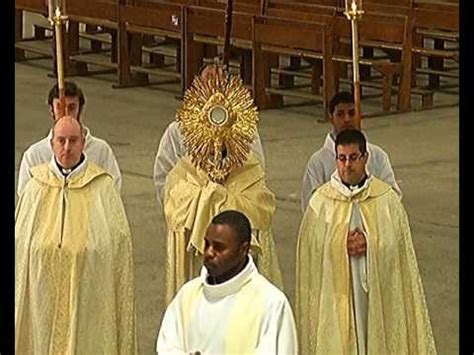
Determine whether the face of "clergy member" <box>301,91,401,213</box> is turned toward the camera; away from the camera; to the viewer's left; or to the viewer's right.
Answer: toward the camera

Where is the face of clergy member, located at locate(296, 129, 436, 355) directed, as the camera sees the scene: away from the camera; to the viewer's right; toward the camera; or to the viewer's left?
toward the camera

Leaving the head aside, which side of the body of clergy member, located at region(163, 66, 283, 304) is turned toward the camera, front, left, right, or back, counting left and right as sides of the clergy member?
front

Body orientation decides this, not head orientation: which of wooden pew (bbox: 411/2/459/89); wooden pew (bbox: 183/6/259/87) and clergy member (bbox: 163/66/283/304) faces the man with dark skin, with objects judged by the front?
the clergy member

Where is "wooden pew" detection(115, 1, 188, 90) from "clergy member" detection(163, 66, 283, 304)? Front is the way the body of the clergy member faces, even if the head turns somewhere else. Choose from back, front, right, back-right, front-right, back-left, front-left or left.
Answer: back

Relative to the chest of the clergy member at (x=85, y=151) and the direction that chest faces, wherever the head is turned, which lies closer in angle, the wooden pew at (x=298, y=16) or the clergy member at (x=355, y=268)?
the clergy member

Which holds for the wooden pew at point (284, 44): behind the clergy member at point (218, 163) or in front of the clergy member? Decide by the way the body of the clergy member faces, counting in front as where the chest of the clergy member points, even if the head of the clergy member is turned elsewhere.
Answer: behind

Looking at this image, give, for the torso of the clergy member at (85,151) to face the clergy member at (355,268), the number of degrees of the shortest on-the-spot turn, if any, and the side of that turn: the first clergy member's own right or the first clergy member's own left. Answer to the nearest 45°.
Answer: approximately 45° to the first clergy member's own left

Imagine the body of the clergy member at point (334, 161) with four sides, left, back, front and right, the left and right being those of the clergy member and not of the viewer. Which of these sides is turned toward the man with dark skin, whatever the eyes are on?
front

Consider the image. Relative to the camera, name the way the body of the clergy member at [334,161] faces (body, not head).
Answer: toward the camera

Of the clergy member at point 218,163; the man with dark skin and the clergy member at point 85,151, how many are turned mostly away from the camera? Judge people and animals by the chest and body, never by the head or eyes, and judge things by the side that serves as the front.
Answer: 0

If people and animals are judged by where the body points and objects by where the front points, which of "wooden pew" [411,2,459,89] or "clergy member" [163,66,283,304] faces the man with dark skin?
the clergy member
